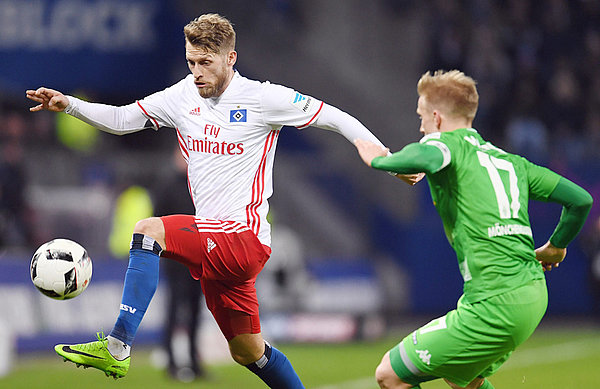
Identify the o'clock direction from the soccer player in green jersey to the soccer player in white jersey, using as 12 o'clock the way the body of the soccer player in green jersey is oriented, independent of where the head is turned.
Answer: The soccer player in white jersey is roughly at 11 o'clock from the soccer player in green jersey.

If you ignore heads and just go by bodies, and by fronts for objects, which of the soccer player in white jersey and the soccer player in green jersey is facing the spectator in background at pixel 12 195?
the soccer player in green jersey

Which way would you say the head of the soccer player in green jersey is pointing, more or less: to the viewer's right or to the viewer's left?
to the viewer's left

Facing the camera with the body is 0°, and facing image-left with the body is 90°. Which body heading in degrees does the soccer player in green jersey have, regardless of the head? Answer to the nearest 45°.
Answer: approximately 135°

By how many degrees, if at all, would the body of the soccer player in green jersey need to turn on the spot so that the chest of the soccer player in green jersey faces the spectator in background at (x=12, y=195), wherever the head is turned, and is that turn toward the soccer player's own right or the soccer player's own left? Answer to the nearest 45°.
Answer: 0° — they already face them

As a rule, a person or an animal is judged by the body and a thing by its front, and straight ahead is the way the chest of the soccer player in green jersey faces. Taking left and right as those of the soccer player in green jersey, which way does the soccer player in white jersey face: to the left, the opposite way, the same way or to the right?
to the left
